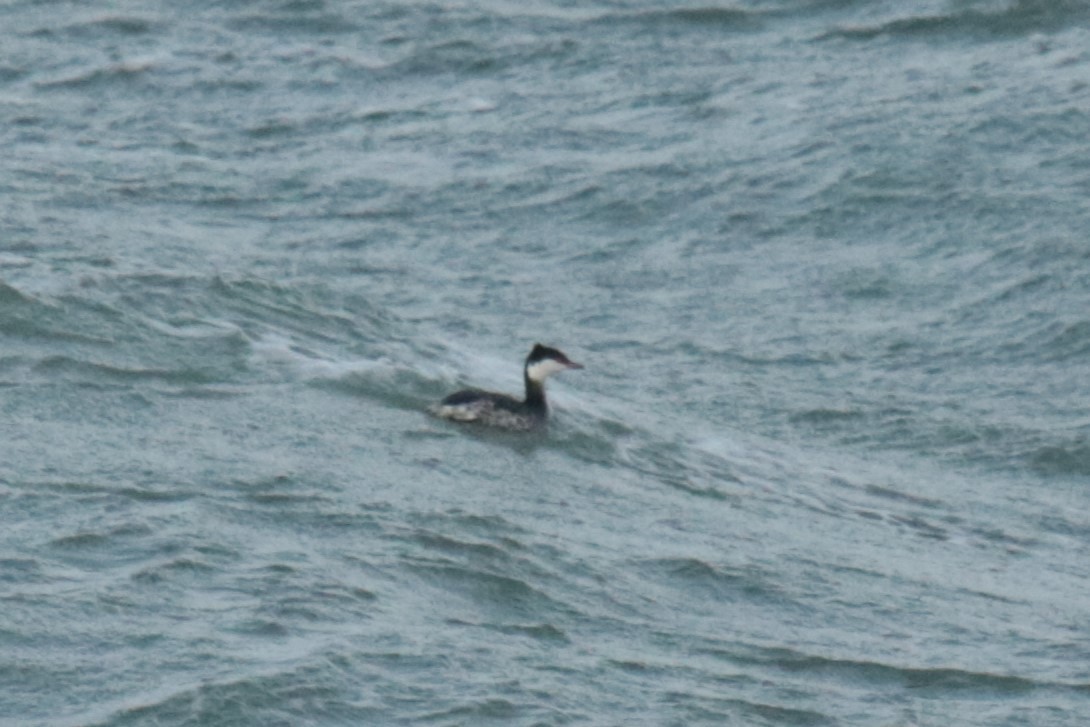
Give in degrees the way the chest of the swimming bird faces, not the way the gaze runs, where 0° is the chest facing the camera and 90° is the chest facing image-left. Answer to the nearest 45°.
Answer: approximately 270°
